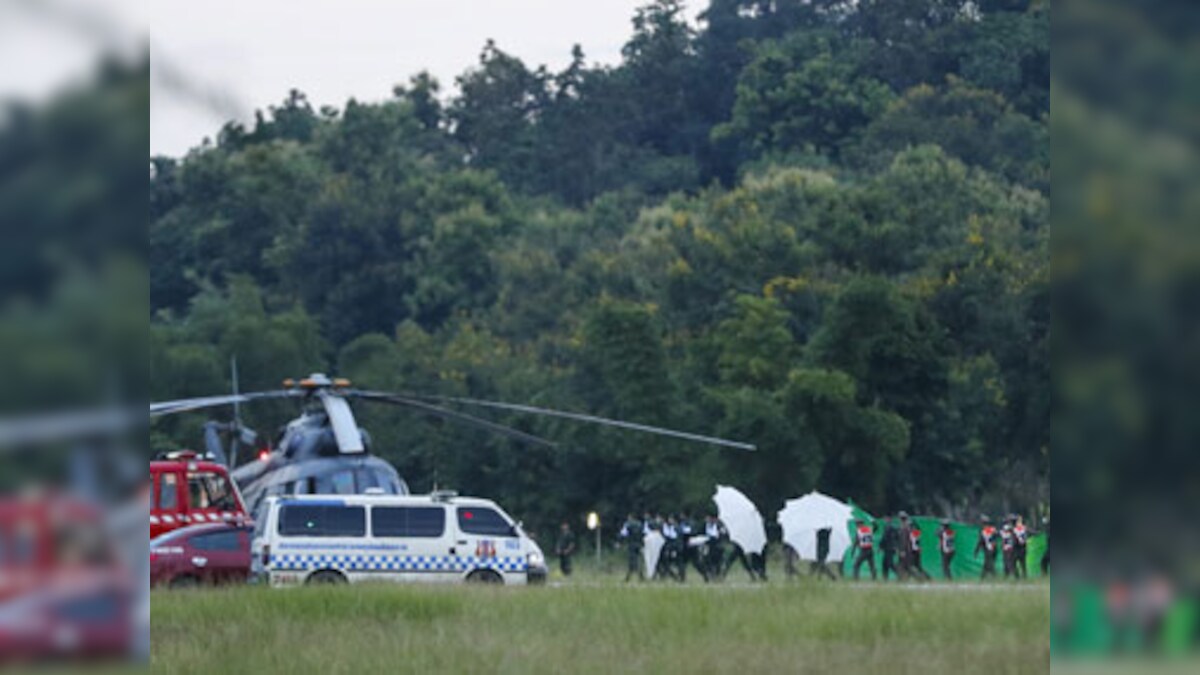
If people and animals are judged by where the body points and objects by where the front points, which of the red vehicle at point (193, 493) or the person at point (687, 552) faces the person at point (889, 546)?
the red vehicle

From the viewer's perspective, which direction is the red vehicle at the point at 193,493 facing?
to the viewer's right

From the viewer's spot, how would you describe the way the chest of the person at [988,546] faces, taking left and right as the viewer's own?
facing to the left of the viewer

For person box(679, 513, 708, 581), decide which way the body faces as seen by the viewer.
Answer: to the viewer's left

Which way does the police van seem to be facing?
to the viewer's right

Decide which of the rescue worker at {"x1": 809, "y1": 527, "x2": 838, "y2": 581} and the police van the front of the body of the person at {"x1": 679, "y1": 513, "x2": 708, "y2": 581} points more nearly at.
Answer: the police van

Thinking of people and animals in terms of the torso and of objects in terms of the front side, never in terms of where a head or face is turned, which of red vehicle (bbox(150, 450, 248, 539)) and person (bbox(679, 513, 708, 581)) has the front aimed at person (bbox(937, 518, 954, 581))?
the red vehicle
